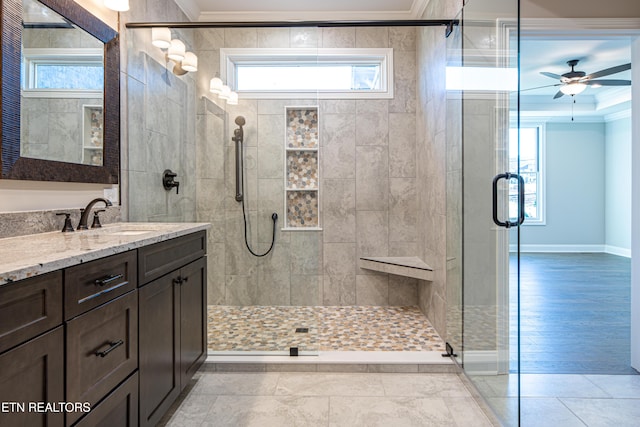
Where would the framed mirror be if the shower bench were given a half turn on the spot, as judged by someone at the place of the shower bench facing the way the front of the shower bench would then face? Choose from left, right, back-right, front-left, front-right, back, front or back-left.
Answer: back

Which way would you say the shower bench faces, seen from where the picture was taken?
facing the viewer and to the left of the viewer

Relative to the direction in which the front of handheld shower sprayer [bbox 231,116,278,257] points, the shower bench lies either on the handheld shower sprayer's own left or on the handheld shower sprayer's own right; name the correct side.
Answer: on the handheld shower sprayer's own left

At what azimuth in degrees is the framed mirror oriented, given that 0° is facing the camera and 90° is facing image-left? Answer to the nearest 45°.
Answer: approximately 315°

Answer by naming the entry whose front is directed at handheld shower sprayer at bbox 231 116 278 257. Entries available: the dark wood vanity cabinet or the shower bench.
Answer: the shower bench

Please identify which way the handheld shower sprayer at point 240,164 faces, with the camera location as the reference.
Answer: facing the viewer

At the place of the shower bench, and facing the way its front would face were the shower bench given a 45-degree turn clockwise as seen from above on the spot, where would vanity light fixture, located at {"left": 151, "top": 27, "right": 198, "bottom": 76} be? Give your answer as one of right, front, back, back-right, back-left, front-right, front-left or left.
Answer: front-left

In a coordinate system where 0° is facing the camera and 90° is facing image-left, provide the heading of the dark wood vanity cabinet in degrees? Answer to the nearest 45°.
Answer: approximately 315°

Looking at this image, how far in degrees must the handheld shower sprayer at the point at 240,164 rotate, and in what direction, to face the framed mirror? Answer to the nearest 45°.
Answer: approximately 45° to its right

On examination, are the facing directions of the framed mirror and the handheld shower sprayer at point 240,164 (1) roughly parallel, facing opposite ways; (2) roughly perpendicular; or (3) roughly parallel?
roughly perpendicular

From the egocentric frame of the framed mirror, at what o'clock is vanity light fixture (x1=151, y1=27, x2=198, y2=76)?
The vanity light fixture is roughly at 9 o'clock from the framed mirror.

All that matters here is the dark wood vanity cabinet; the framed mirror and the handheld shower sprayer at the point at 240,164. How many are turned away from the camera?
0

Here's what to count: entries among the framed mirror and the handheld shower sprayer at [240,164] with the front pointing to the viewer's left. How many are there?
0
